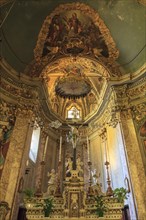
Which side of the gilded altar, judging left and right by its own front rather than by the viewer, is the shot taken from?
front
